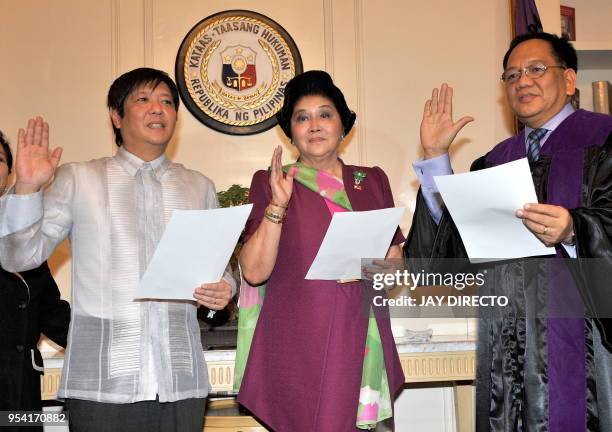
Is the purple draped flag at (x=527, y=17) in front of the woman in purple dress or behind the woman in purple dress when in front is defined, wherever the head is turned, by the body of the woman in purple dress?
behind

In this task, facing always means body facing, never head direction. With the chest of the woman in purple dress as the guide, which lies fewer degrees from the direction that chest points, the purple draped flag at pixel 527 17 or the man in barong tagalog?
the man in barong tagalog

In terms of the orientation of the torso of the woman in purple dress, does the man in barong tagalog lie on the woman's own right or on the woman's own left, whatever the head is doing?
on the woman's own right

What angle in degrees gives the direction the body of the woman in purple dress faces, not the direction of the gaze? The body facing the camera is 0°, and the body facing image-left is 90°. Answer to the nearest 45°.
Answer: approximately 0°

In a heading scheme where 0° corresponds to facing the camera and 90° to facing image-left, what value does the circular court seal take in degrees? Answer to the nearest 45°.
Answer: approximately 0°

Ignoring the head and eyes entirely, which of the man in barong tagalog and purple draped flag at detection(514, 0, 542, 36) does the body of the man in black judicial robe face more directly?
the man in barong tagalog

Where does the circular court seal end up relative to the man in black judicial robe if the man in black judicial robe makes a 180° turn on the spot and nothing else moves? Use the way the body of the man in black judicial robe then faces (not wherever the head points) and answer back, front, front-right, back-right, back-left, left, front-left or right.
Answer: left

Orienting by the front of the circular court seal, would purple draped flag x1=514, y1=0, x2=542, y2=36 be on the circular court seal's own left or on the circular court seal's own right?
on the circular court seal's own left

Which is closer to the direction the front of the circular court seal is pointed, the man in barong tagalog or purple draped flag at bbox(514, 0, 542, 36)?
the man in barong tagalog

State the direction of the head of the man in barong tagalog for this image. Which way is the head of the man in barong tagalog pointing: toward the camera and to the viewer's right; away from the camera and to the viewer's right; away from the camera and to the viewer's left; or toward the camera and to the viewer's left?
toward the camera and to the viewer's right

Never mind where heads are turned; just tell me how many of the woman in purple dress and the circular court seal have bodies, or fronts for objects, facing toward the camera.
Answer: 2

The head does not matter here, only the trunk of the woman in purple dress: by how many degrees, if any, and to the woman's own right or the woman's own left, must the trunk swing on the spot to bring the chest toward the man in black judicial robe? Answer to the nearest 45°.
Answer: approximately 90° to the woman's own left

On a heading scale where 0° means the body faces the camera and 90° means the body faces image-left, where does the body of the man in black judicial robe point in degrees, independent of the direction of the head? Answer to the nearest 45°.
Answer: approximately 45°

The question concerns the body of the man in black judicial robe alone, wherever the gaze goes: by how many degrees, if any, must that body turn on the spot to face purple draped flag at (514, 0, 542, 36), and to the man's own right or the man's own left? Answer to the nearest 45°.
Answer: approximately 135° to the man's own right
